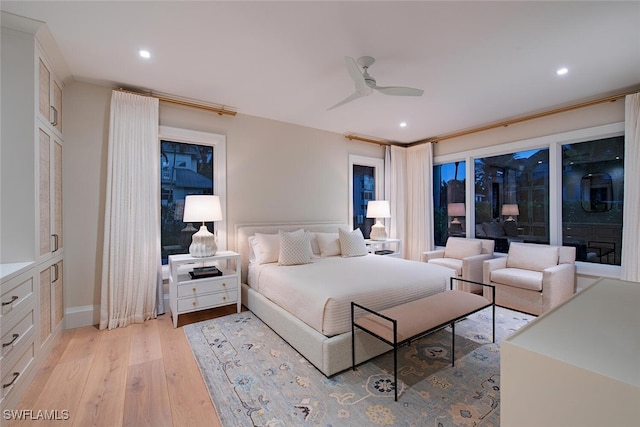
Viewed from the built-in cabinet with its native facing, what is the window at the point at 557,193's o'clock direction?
The window is roughly at 1 o'clock from the built-in cabinet.

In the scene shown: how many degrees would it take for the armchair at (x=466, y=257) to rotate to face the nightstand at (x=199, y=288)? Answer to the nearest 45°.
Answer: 0° — it already faces it

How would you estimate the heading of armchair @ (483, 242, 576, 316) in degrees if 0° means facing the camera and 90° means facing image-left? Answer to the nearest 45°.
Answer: approximately 45°

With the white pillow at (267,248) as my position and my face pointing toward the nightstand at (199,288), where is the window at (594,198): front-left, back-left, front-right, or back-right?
back-left

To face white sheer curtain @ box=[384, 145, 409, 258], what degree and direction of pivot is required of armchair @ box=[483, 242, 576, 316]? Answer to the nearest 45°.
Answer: approximately 45° to its right

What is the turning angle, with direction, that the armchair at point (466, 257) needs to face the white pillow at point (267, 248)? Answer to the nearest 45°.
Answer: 0° — it already faces it

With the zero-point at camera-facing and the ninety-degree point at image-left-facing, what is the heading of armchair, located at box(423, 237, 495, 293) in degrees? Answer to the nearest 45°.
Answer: approximately 45°

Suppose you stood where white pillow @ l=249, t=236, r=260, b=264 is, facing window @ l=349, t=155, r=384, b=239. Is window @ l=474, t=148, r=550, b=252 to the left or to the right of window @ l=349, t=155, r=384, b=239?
right

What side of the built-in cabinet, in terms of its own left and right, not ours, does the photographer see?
right
